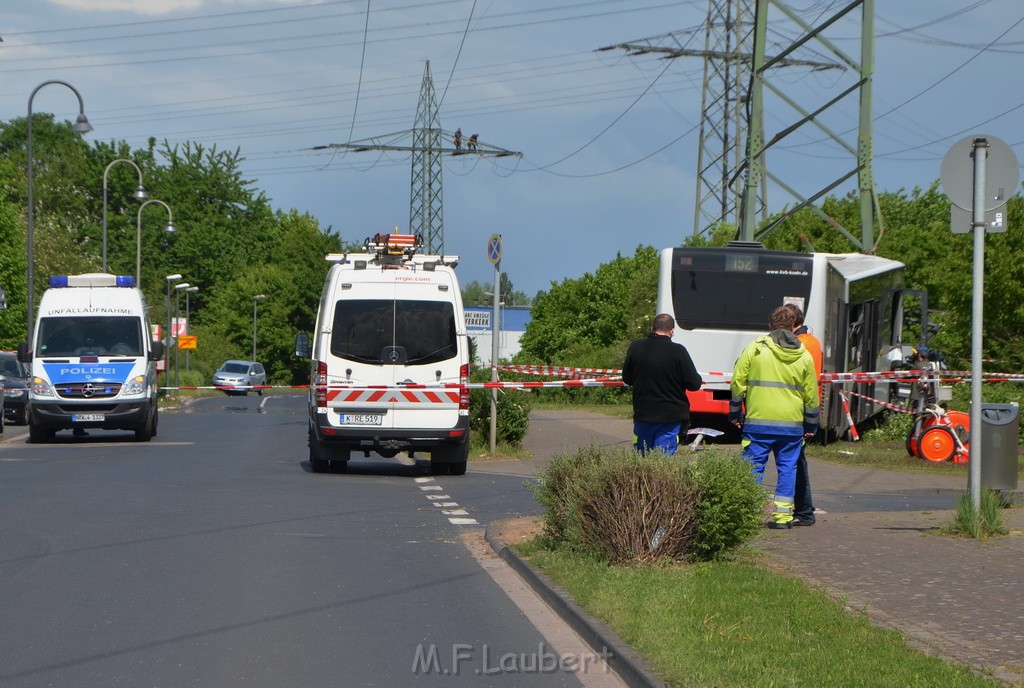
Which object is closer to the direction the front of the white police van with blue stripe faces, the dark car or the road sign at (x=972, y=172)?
the road sign

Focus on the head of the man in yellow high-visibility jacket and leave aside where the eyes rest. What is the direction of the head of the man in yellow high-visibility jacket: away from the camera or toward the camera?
away from the camera

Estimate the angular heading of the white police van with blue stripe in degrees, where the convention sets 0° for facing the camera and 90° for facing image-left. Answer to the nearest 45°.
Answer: approximately 0°

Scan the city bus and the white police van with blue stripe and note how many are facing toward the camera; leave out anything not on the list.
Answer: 1

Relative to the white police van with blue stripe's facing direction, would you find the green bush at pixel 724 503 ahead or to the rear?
ahead

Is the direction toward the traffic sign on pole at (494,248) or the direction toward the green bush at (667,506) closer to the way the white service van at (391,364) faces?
the traffic sign on pole

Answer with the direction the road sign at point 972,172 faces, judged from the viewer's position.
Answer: facing away from the viewer

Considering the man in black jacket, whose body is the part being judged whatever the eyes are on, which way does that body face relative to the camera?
away from the camera

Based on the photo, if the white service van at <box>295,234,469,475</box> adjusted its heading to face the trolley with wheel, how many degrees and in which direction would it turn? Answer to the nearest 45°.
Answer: approximately 90° to its right

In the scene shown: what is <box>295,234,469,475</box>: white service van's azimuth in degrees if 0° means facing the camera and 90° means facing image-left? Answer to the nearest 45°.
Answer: approximately 180°

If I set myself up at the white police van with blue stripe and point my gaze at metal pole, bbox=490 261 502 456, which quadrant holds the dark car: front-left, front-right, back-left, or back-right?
back-left

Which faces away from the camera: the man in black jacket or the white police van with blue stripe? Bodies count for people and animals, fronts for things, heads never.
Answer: the man in black jacket
